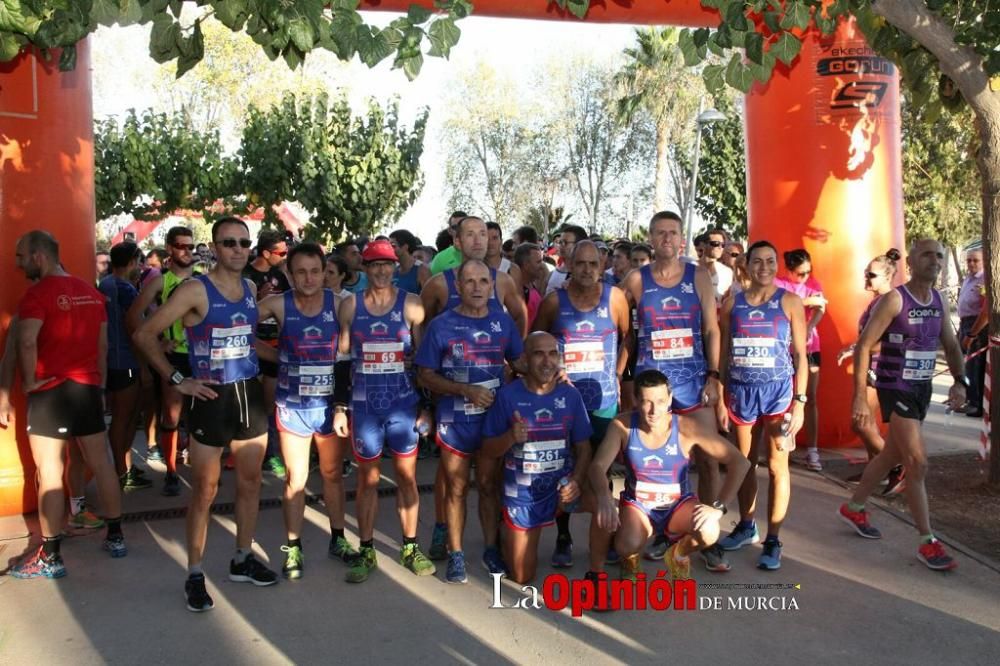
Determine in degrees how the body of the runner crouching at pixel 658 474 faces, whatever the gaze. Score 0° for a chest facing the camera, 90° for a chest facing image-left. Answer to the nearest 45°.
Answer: approximately 0°

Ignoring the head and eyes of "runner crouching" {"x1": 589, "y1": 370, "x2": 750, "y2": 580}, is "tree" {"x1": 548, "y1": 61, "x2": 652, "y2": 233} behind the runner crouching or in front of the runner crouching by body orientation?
behind

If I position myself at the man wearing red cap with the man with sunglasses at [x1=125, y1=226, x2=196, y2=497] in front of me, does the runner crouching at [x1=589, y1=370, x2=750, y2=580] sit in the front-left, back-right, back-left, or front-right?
back-right

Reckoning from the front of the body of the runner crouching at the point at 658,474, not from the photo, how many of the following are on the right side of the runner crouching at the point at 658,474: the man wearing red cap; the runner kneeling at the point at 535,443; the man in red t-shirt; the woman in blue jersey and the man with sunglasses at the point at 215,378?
4

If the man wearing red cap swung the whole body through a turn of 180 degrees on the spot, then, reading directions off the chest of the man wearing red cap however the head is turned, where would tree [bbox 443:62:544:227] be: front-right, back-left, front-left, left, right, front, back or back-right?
front

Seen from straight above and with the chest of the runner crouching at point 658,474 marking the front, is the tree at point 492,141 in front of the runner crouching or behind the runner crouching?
behind

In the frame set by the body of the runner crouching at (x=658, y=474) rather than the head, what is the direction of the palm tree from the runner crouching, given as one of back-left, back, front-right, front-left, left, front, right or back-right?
back

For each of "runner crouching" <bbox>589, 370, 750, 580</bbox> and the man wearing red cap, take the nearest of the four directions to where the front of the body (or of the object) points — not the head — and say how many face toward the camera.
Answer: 2
